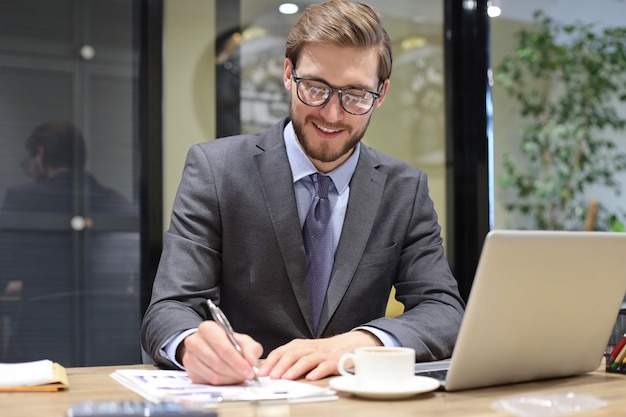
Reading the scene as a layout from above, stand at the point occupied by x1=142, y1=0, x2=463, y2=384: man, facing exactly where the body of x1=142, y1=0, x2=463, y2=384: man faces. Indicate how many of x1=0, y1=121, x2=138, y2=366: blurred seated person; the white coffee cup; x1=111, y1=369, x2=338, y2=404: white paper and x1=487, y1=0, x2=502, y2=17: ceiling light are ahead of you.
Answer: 2

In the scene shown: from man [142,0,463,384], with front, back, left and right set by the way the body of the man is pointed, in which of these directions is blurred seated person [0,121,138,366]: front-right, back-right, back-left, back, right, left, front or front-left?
back-right

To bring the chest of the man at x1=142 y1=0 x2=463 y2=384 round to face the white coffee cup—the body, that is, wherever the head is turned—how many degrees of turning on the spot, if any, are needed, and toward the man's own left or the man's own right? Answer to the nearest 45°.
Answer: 0° — they already face it

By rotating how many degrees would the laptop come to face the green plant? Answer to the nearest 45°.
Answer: approximately 45° to its right

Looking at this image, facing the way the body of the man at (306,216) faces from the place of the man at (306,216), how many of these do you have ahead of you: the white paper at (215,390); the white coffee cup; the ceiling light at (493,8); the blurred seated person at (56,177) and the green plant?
2

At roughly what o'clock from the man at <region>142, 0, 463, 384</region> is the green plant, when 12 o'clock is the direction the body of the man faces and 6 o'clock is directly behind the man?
The green plant is roughly at 7 o'clock from the man.

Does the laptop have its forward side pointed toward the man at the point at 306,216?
yes

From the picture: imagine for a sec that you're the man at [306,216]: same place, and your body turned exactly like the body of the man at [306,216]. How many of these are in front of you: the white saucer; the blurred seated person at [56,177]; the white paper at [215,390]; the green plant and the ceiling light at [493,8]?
2

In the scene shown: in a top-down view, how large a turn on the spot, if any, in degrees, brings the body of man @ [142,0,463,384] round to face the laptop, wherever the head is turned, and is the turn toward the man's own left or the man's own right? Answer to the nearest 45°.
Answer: approximately 45° to the man's own left

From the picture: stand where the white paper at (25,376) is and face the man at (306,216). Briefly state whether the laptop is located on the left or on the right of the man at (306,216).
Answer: right

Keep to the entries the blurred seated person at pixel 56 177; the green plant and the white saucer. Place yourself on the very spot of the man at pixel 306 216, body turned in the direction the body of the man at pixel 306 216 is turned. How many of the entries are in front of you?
1

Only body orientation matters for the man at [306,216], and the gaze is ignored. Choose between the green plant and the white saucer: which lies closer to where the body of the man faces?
the white saucer

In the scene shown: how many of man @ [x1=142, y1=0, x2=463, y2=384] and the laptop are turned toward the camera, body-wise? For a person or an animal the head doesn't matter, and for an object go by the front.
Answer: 1

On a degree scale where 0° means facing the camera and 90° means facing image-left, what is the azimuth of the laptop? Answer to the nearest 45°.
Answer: approximately 135°

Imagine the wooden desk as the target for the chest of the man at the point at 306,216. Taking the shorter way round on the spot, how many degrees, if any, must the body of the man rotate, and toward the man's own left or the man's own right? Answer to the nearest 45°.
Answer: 0° — they already face it
